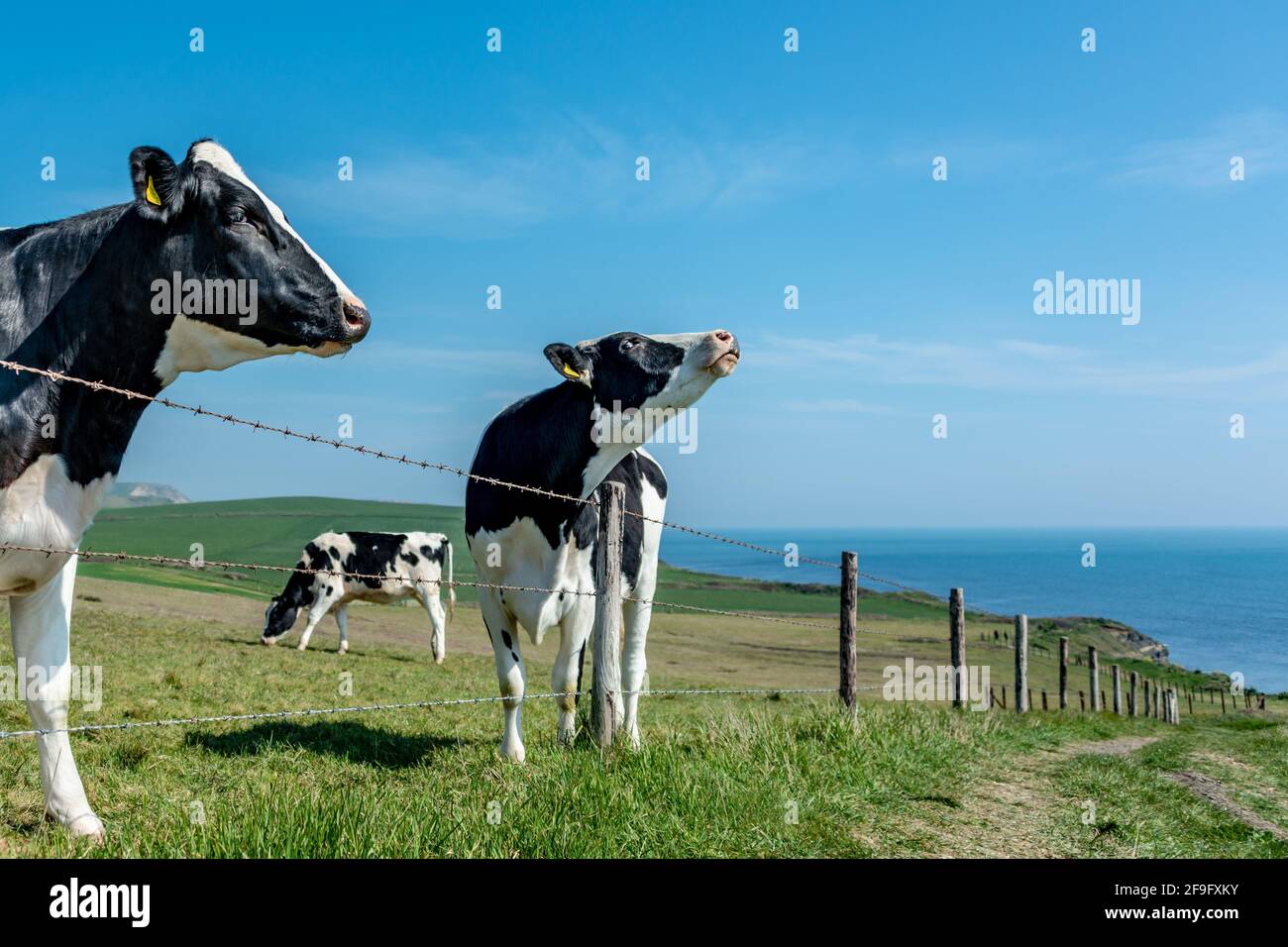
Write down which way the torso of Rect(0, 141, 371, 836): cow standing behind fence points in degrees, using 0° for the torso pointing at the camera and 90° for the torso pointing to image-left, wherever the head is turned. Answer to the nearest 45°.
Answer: approximately 270°

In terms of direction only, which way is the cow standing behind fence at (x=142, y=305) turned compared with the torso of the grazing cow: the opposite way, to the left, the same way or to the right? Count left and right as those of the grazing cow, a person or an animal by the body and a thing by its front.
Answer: the opposite way

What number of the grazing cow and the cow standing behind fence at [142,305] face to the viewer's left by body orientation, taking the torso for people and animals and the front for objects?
1

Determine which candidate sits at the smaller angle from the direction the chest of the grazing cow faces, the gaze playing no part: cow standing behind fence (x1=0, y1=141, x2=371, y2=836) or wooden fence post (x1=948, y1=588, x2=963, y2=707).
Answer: the cow standing behind fence

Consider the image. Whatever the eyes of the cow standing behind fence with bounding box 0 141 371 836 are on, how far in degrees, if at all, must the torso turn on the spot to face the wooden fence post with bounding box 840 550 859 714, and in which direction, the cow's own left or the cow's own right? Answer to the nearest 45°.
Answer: approximately 45° to the cow's own left

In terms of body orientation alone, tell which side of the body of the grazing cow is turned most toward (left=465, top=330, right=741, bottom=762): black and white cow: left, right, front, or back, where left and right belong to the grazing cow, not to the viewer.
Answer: left

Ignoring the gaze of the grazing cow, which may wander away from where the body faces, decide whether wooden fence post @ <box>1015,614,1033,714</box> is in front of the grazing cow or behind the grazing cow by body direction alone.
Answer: behind

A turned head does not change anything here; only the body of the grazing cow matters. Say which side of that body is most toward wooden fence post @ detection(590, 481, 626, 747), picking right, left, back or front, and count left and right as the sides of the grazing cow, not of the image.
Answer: left

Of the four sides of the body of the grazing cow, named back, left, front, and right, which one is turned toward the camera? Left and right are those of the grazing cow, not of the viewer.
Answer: left
